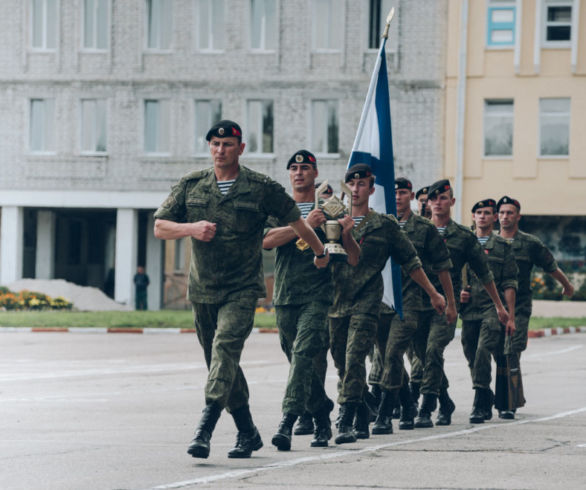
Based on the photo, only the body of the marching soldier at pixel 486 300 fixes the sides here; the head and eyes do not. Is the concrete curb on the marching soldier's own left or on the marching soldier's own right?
on the marching soldier's own right

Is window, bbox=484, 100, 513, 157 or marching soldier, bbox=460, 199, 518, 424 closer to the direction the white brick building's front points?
the marching soldier

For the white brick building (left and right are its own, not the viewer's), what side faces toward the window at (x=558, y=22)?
left

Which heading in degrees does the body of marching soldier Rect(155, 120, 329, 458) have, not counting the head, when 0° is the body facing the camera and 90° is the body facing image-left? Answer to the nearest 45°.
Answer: approximately 45°

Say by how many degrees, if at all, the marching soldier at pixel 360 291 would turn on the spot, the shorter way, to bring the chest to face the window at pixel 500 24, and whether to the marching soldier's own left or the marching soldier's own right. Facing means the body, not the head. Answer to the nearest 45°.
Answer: approximately 135° to the marching soldier's own right

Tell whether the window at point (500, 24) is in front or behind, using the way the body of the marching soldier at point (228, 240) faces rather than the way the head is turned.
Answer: behind

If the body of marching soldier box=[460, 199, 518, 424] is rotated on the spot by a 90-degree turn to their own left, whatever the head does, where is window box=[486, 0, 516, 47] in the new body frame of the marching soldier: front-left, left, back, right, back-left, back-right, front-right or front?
back-left

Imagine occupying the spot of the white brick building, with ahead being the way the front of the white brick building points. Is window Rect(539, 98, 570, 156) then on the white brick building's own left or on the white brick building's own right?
on the white brick building's own left

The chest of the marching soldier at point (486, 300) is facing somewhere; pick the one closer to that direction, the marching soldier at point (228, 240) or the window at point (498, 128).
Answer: the marching soldier

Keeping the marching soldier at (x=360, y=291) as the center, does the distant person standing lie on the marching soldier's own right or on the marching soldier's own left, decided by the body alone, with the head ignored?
on the marching soldier's own right

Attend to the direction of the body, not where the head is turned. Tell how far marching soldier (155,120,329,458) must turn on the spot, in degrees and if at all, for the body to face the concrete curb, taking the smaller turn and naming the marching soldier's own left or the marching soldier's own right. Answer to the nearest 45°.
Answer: approximately 135° to the marching soldier's own right

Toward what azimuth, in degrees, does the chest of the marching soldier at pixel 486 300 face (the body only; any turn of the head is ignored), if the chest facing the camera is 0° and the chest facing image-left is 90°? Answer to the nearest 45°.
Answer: approximately 45°

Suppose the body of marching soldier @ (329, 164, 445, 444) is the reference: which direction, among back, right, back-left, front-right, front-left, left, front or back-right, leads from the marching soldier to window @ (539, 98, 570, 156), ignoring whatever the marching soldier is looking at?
back-right
